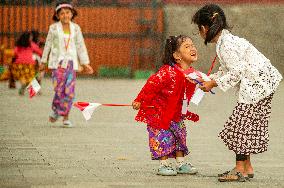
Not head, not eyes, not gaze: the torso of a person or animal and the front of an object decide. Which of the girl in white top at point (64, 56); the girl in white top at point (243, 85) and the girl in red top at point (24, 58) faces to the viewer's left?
the girl in white top at point (243, 85)

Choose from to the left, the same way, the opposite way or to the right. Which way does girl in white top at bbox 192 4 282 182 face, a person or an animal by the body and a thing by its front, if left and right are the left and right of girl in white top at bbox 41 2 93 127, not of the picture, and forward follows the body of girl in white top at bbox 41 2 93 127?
to the right

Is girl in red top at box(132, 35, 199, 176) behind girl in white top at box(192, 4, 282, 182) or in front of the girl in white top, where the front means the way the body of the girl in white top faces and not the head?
in front

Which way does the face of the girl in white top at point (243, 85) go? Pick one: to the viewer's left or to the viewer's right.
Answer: to the viewer's left

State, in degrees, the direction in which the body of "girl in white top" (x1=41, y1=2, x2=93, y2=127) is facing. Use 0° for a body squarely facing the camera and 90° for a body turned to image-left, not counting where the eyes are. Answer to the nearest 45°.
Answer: approximately 0°

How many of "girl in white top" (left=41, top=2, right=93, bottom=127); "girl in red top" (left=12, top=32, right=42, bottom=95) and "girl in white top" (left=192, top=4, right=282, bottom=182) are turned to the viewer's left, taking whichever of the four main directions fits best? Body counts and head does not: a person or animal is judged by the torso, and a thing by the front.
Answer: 1

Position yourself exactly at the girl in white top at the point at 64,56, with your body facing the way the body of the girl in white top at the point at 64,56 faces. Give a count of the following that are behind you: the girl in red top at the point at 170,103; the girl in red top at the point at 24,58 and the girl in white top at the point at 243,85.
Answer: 1

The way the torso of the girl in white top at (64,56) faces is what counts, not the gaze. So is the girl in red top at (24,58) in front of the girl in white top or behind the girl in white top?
behind

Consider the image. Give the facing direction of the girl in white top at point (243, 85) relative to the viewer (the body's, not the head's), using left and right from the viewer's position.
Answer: facing to the left of the viewer
